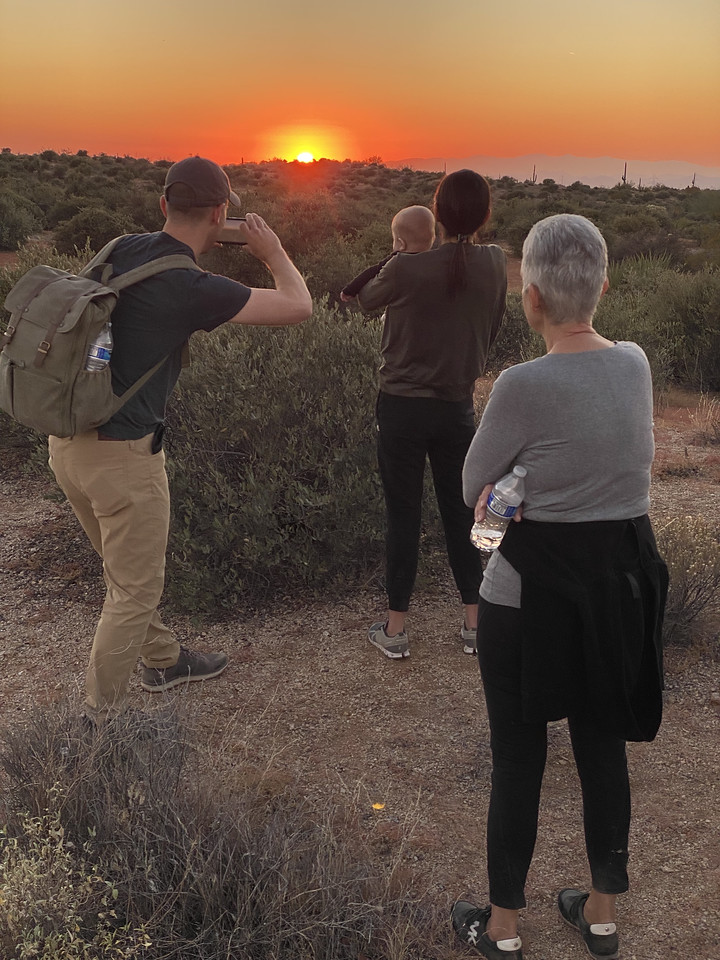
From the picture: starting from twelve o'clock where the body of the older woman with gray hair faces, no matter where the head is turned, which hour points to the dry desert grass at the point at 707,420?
The dry desert grass is roughly at 2 o'clock from the older woman with gray hair.

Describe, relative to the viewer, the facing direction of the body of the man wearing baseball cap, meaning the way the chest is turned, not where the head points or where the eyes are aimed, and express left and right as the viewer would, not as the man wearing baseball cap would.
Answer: facing away from the viewer and to the right of the viewer

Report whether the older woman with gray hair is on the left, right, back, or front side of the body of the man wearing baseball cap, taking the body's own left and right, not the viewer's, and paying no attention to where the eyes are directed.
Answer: right

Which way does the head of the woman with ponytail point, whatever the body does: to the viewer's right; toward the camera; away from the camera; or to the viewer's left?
away from the camera

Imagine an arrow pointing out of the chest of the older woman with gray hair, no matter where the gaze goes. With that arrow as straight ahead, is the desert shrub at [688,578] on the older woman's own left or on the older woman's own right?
on the older woman's own right

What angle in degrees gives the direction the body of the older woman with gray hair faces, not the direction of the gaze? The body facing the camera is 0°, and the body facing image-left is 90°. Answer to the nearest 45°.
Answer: approximately 135°

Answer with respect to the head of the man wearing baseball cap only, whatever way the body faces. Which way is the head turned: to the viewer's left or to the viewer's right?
to the viewer's right

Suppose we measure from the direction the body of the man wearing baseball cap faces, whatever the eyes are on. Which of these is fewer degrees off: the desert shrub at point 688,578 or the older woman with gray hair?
the desert shrub

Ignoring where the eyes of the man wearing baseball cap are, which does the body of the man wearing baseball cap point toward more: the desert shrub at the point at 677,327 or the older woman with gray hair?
the desert shrub

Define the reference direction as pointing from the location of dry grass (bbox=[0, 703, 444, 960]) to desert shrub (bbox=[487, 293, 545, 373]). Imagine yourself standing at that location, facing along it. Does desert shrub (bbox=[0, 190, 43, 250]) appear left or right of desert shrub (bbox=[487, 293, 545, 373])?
left

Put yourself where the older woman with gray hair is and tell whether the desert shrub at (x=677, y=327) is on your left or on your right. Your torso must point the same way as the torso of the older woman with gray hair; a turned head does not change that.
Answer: on your right
